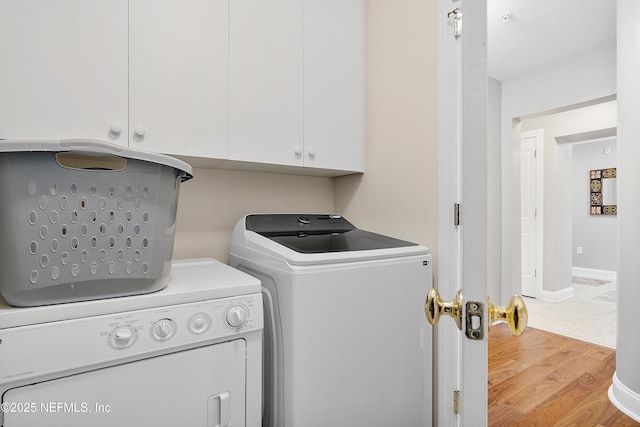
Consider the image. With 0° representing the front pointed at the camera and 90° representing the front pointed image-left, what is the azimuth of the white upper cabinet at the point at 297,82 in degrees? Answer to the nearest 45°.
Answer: approximately 315°

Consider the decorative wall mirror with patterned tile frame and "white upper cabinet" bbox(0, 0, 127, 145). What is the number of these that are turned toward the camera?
2

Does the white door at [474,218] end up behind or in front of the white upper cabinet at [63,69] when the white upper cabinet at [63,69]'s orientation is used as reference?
in front

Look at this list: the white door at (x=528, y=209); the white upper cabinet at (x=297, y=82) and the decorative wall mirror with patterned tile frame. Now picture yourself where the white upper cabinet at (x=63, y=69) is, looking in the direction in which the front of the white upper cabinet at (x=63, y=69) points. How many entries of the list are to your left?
3

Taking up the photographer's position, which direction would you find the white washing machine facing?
facing the viewer and to the right of the viewer

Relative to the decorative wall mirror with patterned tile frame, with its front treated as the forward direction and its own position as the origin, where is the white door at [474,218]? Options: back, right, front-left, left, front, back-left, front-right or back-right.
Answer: front

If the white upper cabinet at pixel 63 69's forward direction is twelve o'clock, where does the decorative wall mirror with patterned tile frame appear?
The decorative wall mirror with patterned tile frame is roughly at 9 o'clock from the white upper cabinet.

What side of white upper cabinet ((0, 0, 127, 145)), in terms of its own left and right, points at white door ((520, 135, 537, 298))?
left

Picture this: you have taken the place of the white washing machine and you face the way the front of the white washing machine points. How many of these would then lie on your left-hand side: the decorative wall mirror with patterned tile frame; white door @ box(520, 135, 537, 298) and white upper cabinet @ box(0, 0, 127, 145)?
2

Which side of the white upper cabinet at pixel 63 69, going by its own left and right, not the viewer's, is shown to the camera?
front
